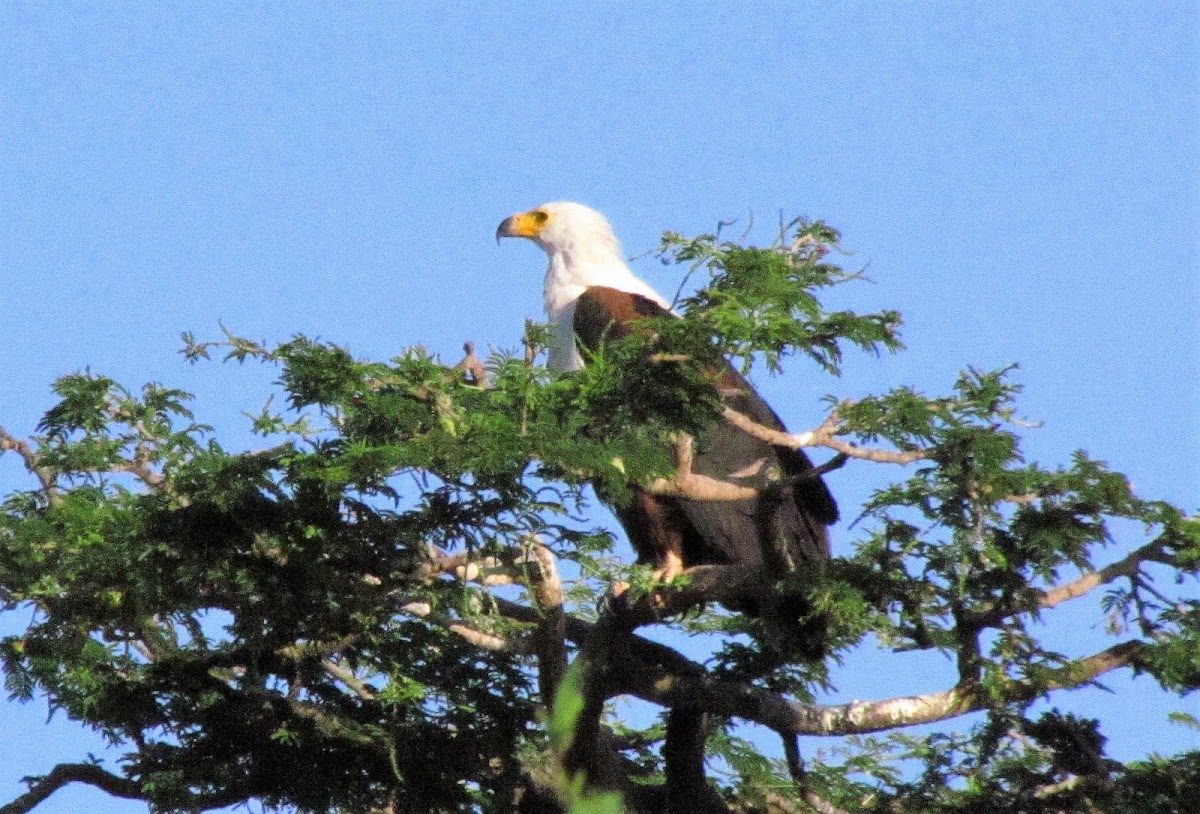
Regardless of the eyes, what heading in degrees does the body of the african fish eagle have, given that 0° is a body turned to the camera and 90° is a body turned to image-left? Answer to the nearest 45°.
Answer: approximately 90°
